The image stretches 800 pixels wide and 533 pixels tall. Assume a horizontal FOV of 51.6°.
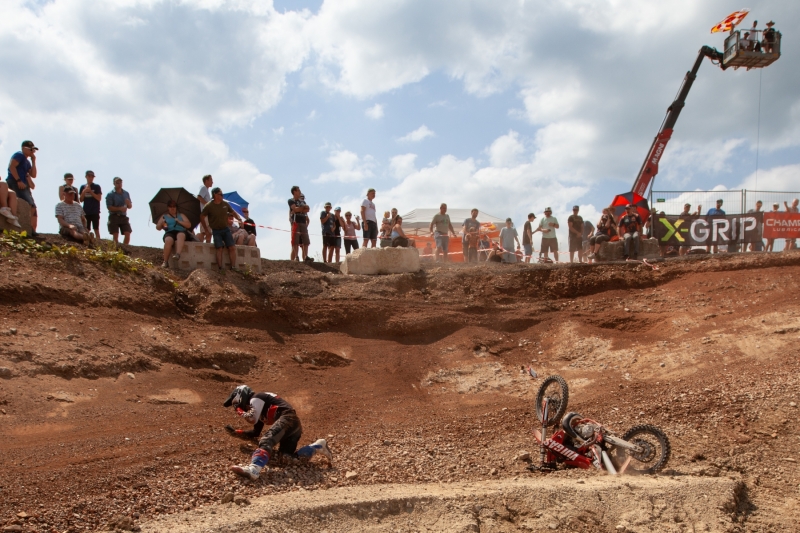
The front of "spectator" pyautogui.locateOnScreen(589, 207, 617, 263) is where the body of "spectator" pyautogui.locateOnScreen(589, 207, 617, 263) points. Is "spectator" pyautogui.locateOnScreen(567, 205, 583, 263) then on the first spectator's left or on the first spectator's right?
on the first spectator's right

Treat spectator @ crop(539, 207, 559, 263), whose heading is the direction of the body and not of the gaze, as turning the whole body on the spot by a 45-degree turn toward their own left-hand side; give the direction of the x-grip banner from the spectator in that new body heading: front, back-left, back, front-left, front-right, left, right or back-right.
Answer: front-left

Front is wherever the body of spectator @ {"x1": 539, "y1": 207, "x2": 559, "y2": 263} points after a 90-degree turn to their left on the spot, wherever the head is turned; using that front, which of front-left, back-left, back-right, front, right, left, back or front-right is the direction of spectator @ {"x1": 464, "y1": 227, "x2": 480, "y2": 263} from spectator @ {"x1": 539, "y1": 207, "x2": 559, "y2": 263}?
back

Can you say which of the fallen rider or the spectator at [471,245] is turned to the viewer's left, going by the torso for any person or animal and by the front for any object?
the fallen rider

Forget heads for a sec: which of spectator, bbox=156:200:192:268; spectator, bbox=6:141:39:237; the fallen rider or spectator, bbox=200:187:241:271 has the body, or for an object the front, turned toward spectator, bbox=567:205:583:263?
spectator, bbox=6:141:39:237

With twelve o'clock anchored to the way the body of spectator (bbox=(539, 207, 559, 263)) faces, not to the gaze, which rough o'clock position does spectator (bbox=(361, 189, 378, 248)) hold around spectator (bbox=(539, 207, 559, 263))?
spectator (bbox=(361, 189, 378, 248)) is roughly at 2 o'clock from spectator (bbox=(539, 207, 559, 263)).

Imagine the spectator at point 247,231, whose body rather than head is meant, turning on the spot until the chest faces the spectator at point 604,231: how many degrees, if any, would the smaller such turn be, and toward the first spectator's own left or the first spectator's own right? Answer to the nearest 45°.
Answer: approximately 135° to the first spectator's own left

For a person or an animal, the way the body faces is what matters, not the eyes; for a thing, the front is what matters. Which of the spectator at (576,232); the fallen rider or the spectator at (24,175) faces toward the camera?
the spectator at (576,232)

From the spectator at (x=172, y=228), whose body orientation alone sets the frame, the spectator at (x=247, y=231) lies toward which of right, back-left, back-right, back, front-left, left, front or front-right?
back-left

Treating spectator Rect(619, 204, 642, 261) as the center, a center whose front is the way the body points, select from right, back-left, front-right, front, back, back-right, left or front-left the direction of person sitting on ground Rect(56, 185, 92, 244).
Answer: front-right
